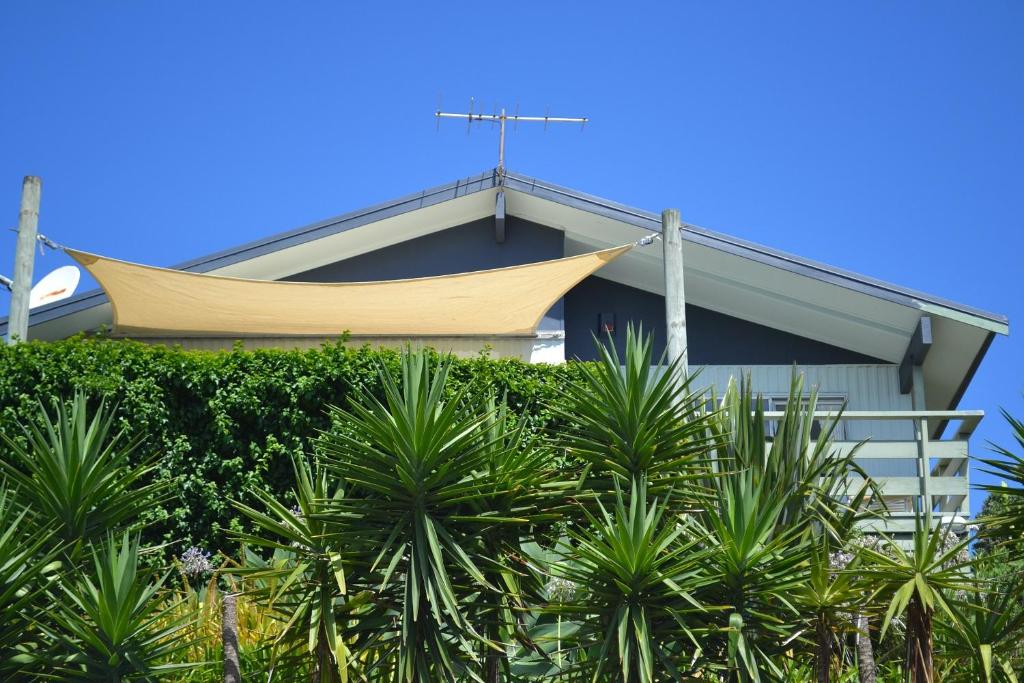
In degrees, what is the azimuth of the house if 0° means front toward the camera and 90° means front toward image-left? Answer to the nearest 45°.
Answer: approximately 0°

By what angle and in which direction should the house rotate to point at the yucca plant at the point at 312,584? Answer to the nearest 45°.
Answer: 0° — it already faces it

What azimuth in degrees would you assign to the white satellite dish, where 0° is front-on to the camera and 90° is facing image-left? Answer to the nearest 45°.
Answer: approximately 45°

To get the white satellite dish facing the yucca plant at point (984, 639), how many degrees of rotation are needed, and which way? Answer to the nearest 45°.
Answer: approximately 90° to its left

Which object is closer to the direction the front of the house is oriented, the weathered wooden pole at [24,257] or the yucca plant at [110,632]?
the yucca plant

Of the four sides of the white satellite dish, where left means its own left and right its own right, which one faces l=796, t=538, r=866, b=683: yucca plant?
left

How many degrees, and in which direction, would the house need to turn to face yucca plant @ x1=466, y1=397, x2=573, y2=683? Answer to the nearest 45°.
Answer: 0° — it already faces it
